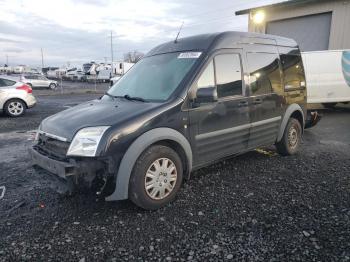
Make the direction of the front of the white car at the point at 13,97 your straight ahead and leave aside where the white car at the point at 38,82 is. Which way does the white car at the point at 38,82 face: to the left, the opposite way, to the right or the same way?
the opposite way

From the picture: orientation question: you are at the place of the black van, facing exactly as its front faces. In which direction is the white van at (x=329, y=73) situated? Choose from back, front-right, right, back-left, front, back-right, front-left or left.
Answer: back

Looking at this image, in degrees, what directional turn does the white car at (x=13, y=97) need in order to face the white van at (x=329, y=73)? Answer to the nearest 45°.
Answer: approximately 135° to its left

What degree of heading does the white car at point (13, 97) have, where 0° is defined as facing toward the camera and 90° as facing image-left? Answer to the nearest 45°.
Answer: approximately 90°

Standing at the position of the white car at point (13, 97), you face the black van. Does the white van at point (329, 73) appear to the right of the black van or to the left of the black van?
left

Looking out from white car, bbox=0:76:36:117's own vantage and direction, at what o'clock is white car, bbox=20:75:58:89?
white car, bbox=20:75:58:89 is roughly at 3 o'clock from white car, bbox=0:76:36:117.
